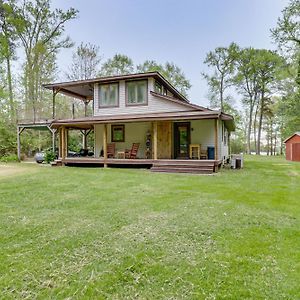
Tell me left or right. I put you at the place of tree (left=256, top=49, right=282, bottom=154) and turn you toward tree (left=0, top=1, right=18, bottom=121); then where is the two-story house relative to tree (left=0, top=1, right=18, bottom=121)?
left

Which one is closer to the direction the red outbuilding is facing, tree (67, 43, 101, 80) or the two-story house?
the two-story house

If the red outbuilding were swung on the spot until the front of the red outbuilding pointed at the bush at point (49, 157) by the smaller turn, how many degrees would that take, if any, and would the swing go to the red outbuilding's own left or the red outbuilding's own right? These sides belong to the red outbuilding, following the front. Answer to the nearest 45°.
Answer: approximately 45° to the red outbuilding's own right

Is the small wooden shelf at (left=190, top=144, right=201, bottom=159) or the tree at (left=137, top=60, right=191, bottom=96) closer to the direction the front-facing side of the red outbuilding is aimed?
the small wooden shelf

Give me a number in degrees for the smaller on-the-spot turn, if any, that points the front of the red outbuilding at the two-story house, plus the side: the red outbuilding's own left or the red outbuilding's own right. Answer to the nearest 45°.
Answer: approximately 45° to the red outbuilding's own right

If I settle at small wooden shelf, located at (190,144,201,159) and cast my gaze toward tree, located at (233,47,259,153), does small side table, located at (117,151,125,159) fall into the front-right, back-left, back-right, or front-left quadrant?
back-left

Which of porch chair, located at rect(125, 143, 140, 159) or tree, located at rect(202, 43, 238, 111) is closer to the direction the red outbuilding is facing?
the porch chair

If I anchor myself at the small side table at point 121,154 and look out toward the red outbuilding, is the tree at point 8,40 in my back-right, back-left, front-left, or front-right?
back-left

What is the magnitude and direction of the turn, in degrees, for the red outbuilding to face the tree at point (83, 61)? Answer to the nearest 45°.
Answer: approximately 90° to its right

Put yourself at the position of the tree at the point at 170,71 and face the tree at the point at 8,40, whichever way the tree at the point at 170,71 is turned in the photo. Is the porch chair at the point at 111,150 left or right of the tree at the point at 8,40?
left
